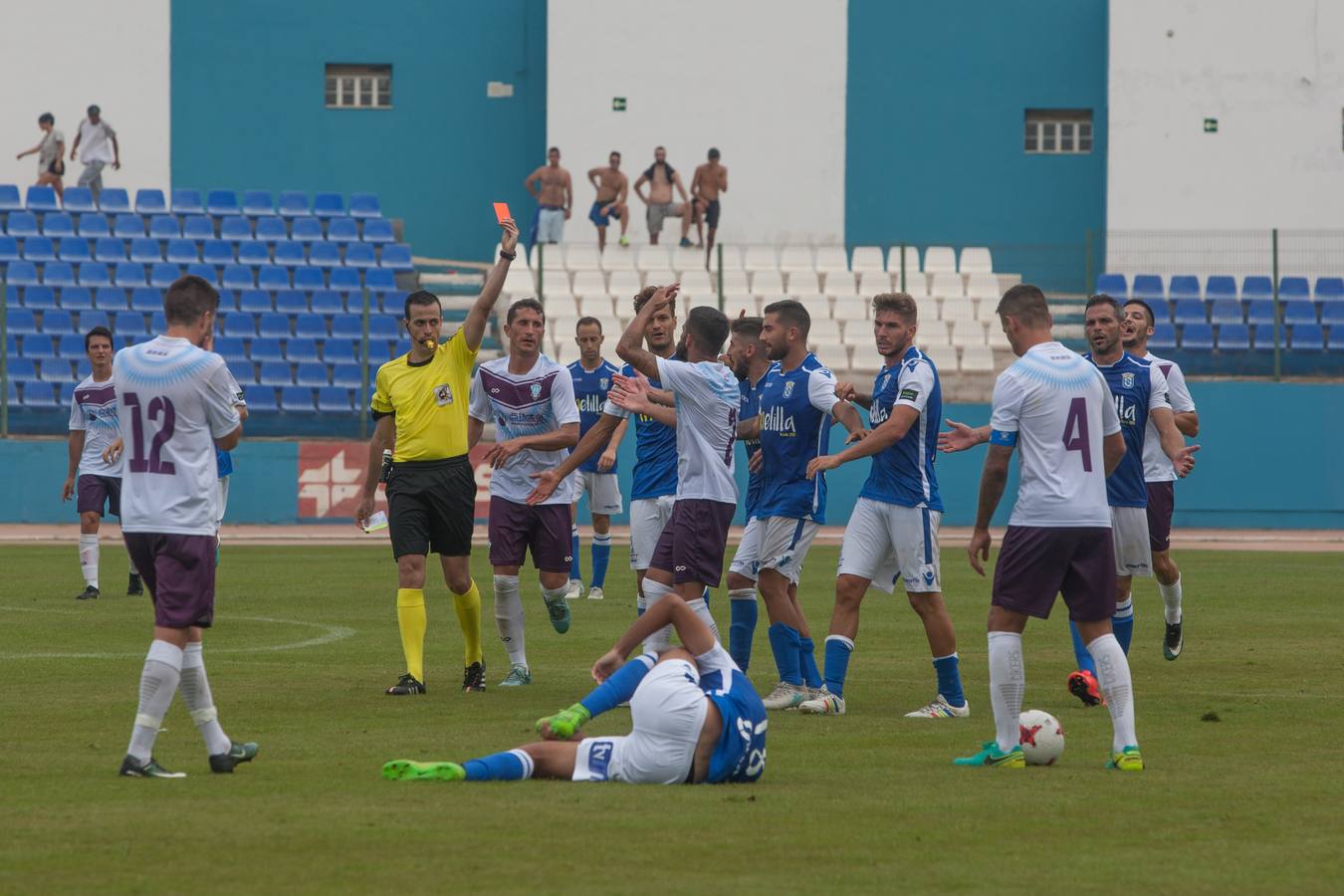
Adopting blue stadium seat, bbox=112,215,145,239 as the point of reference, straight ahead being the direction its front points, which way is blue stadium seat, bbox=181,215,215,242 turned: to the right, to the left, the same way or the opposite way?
the same way

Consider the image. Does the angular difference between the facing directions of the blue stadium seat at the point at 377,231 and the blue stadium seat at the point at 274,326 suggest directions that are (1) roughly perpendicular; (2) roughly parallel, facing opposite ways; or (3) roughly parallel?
roughly parallel

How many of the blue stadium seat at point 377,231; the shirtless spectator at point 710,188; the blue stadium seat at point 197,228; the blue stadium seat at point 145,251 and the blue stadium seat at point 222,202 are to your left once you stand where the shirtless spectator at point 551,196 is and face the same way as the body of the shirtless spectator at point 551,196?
1

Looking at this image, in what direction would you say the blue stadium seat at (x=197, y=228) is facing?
toward the camera

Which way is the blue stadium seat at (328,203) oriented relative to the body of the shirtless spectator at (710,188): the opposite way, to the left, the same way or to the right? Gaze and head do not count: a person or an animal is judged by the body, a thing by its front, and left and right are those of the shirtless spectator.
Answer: the same way

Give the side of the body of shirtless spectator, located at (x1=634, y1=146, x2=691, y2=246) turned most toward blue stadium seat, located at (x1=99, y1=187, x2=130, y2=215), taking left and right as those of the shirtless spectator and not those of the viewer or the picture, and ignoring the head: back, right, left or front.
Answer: right

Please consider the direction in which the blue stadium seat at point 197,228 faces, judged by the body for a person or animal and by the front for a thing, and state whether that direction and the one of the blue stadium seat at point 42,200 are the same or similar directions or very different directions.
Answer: same or similar directions

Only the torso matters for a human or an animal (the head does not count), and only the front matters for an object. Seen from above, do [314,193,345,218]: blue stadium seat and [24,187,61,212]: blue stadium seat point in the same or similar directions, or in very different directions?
same or similar directions

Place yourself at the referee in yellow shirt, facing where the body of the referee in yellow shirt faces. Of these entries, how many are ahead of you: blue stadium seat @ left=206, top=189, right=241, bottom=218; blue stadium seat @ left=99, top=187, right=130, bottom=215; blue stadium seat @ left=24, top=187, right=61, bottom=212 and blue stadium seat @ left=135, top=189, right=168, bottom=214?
0

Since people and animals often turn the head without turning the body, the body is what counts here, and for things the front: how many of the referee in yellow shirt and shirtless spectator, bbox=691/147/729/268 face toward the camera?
2

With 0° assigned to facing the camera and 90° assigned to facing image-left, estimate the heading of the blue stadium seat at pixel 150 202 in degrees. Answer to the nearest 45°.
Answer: approximately 0°

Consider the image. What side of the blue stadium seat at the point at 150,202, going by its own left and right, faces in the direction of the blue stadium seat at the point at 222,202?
left

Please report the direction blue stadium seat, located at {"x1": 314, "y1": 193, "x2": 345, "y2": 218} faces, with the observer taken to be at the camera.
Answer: facing the viewer

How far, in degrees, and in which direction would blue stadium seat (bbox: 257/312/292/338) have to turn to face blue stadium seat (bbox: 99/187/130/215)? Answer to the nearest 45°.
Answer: approximately 135° to its right

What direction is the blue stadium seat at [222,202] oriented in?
toward the camera

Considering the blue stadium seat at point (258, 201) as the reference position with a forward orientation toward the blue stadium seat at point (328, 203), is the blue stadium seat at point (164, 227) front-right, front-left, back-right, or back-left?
back-right
